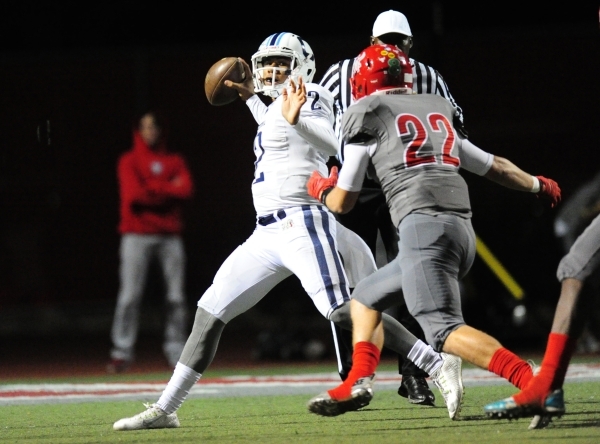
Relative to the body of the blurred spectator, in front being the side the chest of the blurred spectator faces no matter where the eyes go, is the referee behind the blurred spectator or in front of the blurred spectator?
in front

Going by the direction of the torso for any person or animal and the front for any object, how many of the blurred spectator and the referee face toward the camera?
2

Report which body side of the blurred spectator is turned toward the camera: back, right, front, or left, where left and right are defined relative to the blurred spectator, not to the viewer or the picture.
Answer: front

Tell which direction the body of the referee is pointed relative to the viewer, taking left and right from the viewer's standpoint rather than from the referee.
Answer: facing the viewer

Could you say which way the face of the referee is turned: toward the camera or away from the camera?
toward the camera

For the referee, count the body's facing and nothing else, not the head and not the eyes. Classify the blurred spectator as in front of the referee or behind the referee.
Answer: behind

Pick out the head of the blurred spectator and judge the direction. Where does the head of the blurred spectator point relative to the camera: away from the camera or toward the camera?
toward the camera

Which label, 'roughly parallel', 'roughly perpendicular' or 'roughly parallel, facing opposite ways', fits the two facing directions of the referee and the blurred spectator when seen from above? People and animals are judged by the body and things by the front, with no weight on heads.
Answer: roughly parallel
